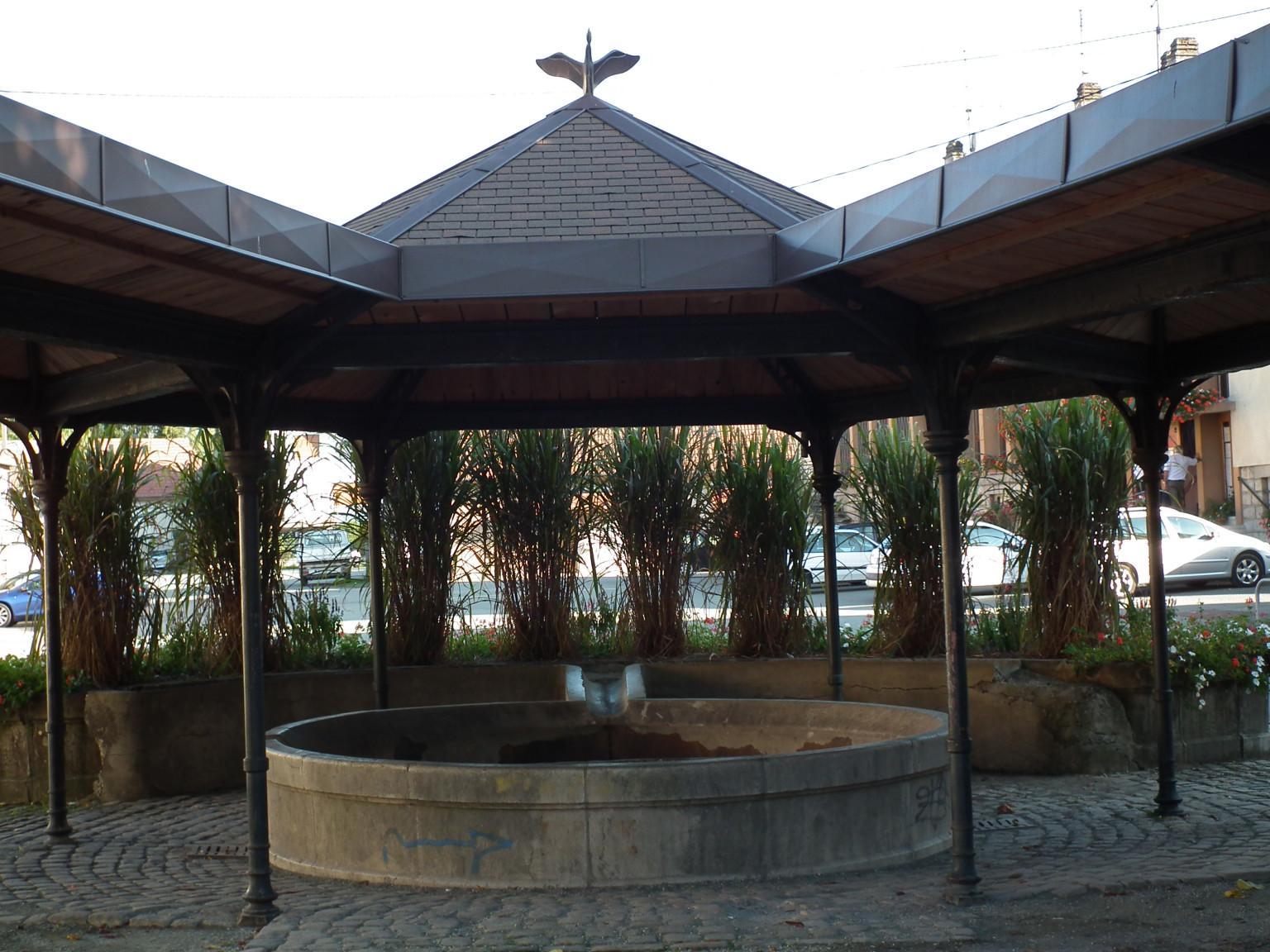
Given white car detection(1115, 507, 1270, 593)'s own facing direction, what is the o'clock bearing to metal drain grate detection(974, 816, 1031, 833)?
The metal drain grate is roughly at 3 o'clock from the white car.

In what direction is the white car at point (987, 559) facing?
to the viewer's left

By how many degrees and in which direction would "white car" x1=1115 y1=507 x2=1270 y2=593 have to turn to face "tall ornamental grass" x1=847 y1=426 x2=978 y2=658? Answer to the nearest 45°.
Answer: approximately 90° to its right

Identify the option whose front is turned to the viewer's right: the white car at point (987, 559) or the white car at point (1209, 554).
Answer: the white car at point (1209, 554)

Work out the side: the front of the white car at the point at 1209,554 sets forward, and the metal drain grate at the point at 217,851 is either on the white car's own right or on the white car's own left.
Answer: on the white car's own right

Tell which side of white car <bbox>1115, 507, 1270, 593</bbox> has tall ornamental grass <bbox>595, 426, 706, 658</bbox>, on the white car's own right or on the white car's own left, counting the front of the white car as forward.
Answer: on the white car's own right

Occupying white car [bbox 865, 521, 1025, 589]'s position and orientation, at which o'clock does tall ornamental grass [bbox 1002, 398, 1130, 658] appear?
The tall ornamental grass is roughly at 3 o'clock from the white car.

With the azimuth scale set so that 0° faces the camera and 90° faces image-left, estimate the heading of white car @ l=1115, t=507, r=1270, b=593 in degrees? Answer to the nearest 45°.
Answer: approximately 270°

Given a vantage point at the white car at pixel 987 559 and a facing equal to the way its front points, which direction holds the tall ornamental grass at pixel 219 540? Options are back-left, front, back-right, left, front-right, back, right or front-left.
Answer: front-left
